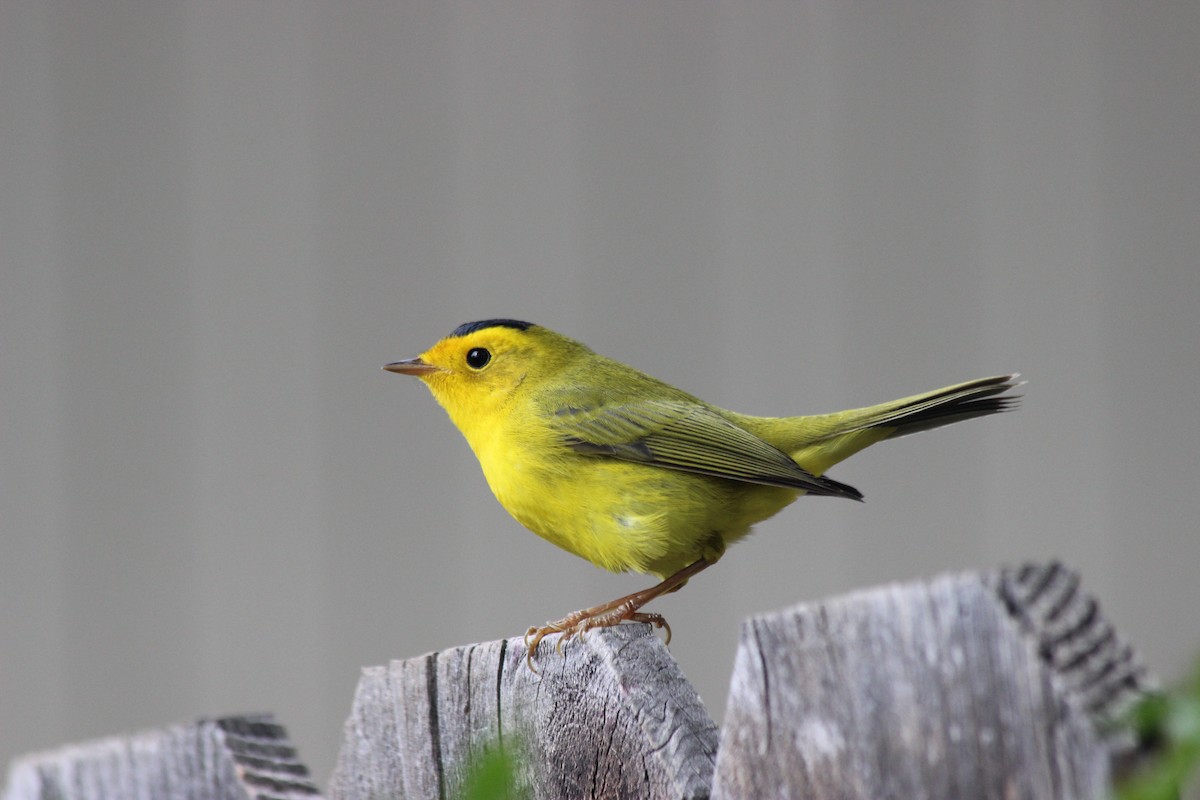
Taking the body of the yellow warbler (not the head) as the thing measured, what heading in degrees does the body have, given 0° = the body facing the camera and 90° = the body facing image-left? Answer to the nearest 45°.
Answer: approximately 90°

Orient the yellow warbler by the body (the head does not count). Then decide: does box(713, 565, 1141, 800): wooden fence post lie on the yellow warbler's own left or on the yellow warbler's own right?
on the yellow warbler's own left
